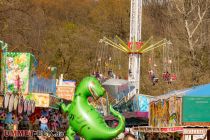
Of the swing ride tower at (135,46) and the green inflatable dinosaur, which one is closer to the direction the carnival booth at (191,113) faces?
the green inflatable dinosaur

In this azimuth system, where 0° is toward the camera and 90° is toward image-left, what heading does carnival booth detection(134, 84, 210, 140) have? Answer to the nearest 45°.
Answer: approximately 45°
